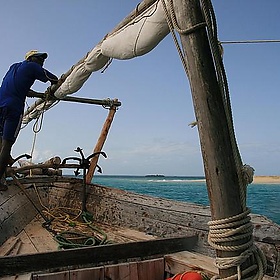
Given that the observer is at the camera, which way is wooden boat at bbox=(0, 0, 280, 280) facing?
facing away from the viewer and to the left of the viewer
